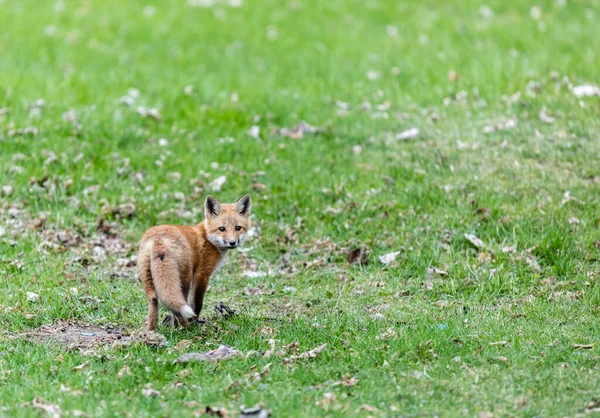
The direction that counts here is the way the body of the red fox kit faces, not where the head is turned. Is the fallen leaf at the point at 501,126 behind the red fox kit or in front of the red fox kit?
in front

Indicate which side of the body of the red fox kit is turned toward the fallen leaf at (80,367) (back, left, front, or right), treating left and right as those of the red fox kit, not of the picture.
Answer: back

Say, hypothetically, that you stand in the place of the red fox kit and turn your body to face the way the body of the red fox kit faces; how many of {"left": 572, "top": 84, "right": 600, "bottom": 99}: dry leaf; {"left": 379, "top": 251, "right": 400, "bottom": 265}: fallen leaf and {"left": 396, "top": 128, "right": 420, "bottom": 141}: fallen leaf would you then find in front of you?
3

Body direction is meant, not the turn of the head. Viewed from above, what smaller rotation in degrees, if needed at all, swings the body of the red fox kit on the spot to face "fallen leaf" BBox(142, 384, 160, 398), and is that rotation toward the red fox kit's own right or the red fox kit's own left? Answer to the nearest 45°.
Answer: approximately 135° to the red fox kit's own right

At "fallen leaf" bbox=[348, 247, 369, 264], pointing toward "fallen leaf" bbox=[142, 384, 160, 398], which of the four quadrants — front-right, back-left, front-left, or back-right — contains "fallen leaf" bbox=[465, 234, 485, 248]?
back-left

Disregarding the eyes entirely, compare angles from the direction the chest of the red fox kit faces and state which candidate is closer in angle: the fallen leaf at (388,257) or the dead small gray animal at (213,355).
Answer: the fallen leaf

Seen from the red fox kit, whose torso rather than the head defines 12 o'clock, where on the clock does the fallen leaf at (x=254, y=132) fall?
The fallen leaf is roughly at 11 o'clock from the red fox kit.

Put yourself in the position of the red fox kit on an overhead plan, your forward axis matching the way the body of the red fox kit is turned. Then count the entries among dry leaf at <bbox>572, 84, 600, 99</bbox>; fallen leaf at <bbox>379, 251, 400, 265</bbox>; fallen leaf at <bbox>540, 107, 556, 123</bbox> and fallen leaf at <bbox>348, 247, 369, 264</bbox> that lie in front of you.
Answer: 4

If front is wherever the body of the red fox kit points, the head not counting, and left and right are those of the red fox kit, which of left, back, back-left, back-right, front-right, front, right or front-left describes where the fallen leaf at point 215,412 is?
back-right

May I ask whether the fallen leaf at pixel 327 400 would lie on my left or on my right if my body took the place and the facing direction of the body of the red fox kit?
on my right

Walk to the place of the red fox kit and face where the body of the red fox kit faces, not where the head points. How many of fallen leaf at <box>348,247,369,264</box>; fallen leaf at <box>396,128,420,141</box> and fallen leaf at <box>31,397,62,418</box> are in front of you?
2

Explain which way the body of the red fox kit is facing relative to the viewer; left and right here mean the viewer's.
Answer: facing away from the viewer and to the right of the viewer

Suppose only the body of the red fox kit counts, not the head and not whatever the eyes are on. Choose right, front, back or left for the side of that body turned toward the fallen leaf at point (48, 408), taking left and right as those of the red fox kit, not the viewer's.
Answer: back

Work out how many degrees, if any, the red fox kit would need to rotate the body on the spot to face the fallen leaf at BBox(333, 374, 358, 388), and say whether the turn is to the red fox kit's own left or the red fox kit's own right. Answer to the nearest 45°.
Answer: approximately 90° to the red fox kit's own right
